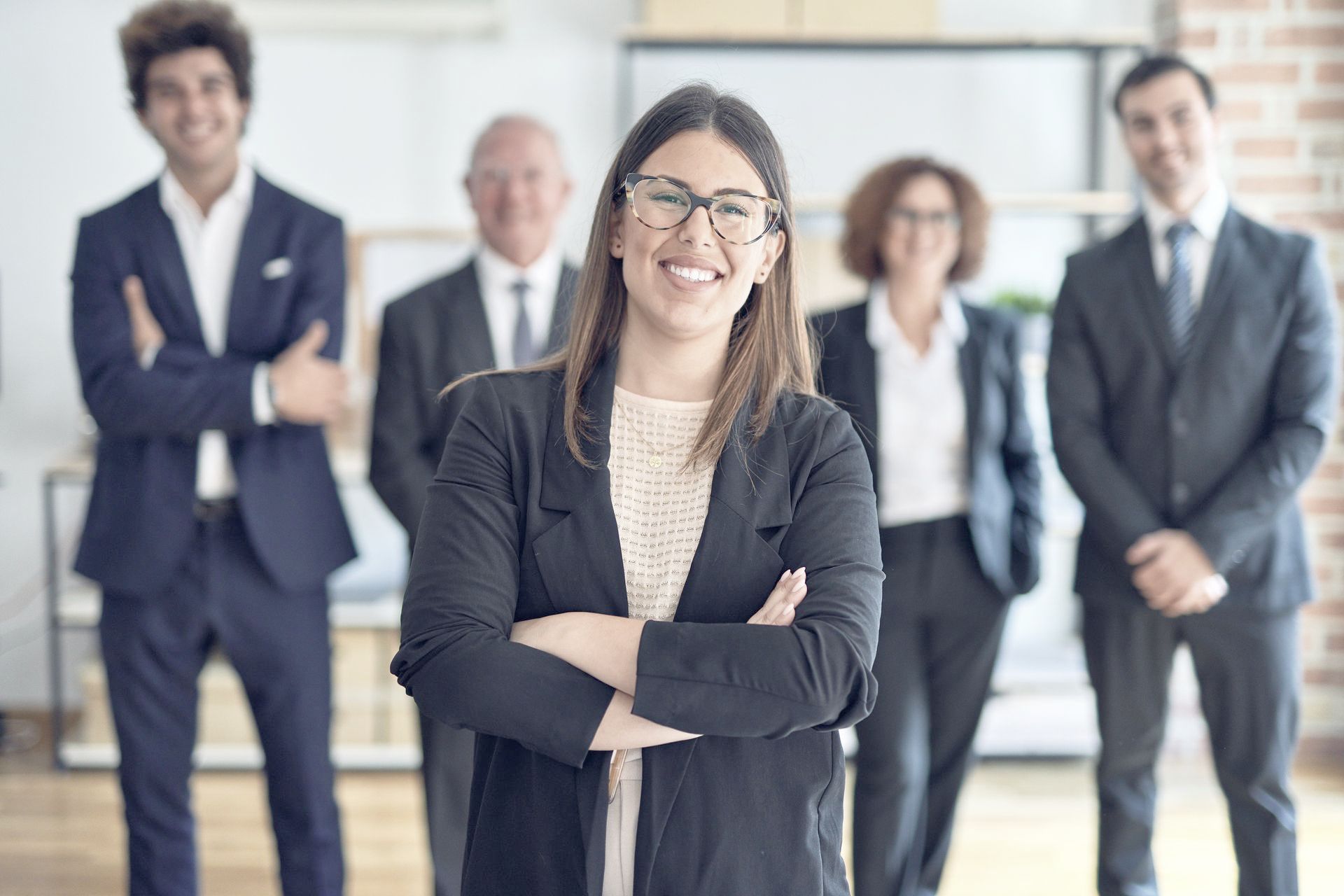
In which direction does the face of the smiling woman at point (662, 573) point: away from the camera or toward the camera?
toward the camera

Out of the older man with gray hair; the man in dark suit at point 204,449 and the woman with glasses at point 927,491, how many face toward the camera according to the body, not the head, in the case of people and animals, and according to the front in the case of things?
3

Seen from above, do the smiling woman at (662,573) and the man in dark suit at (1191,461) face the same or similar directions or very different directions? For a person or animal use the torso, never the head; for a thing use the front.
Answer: same or similar directions

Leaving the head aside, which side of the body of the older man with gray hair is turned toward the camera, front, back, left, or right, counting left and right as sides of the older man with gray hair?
front

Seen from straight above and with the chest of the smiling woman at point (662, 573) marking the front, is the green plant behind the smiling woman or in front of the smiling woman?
behind

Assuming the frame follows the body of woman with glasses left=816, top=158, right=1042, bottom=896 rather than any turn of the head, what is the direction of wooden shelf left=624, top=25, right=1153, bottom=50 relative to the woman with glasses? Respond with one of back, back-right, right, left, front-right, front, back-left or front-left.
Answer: back

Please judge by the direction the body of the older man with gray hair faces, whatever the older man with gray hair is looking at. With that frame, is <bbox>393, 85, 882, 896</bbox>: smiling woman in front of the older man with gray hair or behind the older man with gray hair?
in front

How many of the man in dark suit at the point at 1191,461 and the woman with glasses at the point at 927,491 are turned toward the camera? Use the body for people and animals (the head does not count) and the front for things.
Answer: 2

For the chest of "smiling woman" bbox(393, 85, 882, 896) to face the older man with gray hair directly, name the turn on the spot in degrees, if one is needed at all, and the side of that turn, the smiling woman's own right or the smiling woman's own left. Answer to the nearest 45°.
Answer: approximately 180°

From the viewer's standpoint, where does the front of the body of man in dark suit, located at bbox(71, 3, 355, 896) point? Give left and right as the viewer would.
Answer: facing the viewer

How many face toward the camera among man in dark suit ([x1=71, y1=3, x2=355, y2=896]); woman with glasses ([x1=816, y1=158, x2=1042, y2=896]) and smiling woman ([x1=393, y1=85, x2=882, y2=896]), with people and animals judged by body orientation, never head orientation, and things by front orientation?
3

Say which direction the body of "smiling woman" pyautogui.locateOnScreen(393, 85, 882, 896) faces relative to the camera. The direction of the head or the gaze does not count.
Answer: toward the camera

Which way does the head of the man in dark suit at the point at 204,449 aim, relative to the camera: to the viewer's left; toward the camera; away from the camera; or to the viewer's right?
toward the camera
